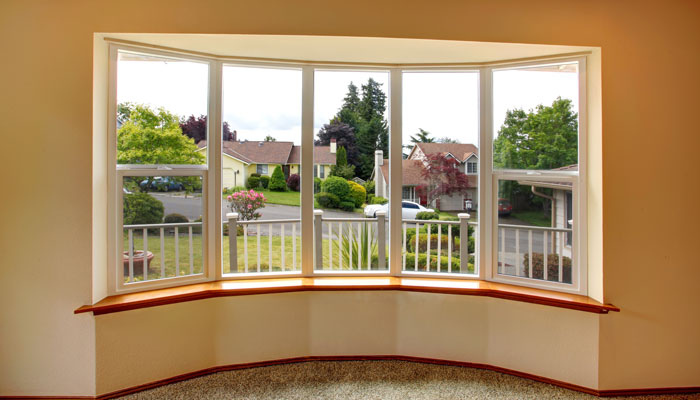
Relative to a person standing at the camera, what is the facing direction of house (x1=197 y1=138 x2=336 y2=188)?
facing the viewer

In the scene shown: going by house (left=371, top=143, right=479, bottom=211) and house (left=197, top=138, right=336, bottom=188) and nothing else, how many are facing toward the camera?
2

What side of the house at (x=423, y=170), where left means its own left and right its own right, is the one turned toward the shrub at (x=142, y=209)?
right

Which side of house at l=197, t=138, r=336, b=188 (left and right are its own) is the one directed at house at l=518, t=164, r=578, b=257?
front

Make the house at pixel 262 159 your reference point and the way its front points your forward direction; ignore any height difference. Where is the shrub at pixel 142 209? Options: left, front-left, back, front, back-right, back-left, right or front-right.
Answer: front

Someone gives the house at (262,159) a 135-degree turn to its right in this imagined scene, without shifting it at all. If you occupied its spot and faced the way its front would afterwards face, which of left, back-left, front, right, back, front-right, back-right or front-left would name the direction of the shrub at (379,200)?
back-right

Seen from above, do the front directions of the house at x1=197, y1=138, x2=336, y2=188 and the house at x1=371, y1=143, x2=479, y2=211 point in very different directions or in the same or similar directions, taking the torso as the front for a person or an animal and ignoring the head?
same or similar directions

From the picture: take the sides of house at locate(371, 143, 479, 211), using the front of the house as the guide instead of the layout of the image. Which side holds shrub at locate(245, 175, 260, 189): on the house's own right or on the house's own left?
on the house's own right

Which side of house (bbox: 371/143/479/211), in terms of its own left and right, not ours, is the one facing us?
front

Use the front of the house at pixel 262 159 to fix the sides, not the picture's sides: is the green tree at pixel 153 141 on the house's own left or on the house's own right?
on the house's own right

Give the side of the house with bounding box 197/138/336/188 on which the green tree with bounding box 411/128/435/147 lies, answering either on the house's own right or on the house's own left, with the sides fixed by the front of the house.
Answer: on the house's own left
